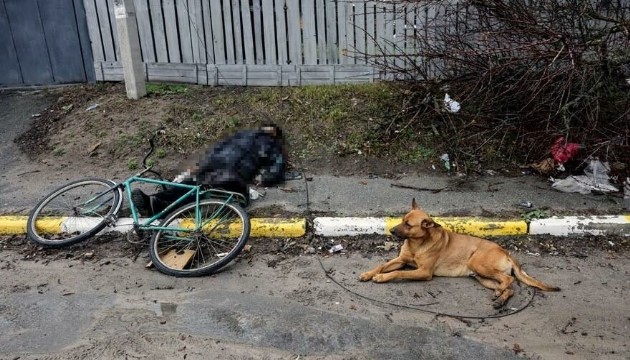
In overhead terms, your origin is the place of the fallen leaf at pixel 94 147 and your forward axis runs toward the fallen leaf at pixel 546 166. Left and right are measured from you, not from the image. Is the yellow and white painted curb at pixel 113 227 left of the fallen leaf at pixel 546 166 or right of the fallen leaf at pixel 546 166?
right

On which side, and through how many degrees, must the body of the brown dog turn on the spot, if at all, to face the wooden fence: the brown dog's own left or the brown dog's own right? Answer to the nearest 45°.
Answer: approximately 45° to the brown dog's own right

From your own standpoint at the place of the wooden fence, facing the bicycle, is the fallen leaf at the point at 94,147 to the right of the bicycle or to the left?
right

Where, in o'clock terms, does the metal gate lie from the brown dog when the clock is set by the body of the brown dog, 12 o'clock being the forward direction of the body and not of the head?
The metal gate is roughly at 1 o'clock from the brown dog.

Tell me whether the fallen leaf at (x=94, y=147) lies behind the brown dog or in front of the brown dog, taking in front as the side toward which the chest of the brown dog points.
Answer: in front

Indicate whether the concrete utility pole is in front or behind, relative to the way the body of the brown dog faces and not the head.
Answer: in front

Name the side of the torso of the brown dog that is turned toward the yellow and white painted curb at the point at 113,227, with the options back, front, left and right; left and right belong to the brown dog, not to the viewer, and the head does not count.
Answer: front

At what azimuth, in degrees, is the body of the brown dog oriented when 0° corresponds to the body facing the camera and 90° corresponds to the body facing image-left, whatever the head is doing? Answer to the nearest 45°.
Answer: approximately 90°

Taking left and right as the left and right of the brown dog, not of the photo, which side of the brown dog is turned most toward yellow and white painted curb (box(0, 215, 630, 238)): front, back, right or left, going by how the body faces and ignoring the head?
right

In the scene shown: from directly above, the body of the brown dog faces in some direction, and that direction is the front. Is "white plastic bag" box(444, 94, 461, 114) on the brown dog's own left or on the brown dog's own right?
on the brown dog's own right

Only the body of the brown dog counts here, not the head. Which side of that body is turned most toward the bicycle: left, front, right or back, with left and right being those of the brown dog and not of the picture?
front

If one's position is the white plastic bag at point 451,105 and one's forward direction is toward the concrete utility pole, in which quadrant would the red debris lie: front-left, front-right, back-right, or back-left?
back-left

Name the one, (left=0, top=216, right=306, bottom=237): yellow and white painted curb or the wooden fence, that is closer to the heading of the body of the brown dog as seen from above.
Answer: the yellow and white painted curb
